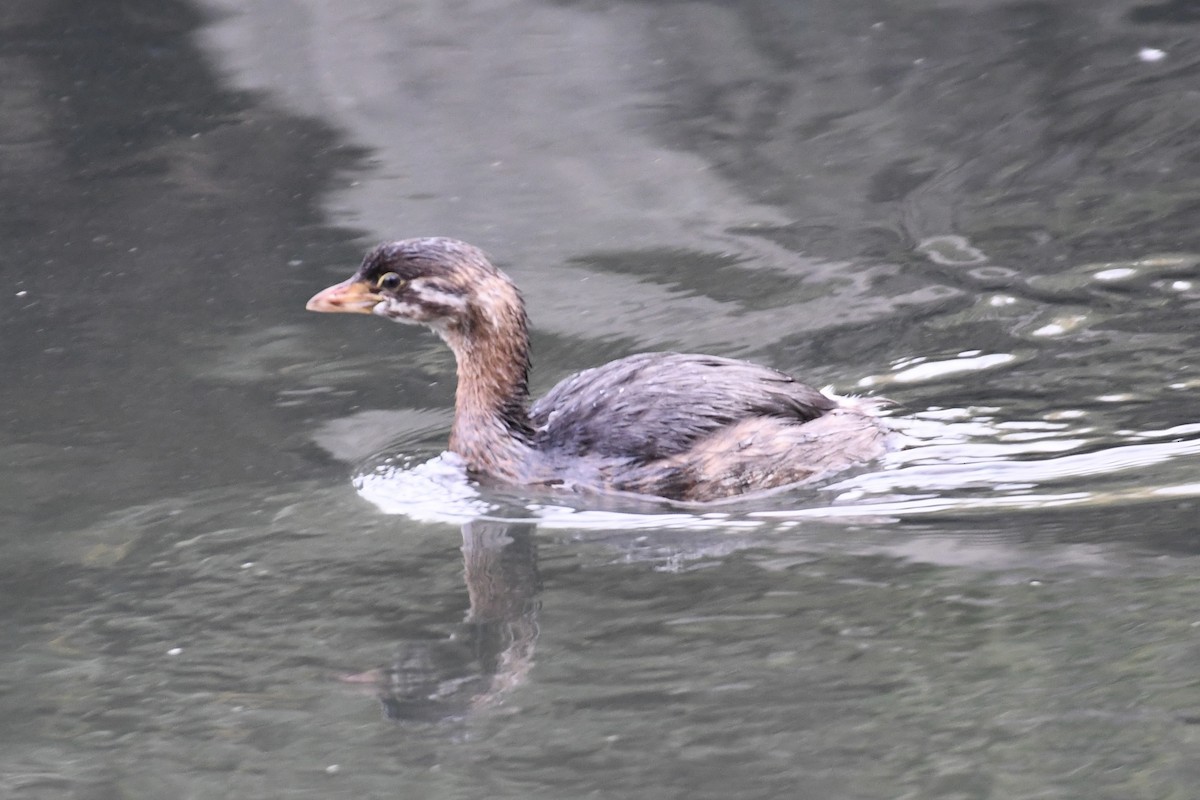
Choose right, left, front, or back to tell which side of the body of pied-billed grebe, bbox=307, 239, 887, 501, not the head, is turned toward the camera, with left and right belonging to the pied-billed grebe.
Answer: left
